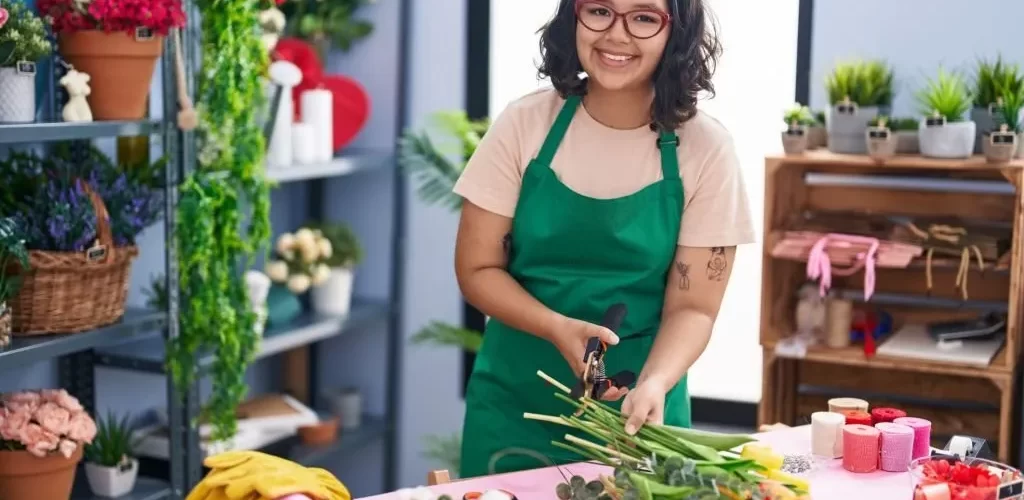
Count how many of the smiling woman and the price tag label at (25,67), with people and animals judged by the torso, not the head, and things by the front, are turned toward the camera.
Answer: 2

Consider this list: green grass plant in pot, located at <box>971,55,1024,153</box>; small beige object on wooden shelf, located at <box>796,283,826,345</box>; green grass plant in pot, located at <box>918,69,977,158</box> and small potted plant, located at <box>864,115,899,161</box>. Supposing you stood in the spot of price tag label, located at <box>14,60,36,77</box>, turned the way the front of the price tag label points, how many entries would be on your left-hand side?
4

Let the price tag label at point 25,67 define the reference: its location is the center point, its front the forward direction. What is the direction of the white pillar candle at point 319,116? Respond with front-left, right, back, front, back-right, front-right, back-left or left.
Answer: back-left

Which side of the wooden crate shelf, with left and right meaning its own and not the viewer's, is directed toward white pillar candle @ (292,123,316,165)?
right

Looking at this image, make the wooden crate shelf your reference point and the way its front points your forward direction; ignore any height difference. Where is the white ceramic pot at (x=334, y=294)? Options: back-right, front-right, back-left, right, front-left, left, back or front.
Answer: right

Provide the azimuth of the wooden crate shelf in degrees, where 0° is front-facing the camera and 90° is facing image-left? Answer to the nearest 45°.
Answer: approximately 0°

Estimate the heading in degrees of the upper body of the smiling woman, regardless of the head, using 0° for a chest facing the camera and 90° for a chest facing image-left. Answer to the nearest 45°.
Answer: approximately 0°

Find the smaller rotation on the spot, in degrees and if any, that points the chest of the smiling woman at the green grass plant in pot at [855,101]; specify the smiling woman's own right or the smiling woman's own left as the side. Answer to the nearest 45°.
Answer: approximately 135° to the smiling woman's own left

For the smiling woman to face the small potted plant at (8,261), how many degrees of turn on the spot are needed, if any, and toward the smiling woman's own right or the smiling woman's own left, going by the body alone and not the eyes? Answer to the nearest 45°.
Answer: approximately 90° to the smiling woman's own right

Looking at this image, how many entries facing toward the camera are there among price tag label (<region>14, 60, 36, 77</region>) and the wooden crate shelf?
2
